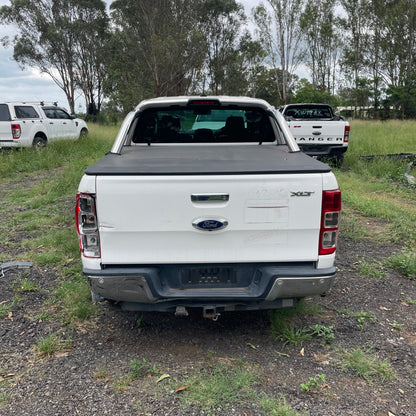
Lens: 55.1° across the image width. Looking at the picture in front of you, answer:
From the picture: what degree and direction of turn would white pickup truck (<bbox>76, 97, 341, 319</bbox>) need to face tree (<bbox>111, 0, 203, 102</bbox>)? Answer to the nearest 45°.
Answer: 0° — it already faces it

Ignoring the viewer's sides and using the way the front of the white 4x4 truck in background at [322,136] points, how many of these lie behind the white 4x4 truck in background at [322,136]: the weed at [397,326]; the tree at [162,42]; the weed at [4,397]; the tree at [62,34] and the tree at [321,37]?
2

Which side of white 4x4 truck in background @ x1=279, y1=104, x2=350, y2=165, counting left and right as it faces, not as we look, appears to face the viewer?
back

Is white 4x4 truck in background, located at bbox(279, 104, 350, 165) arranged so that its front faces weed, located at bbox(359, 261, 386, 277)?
no

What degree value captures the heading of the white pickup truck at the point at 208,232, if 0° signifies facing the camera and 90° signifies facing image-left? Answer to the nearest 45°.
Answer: approximately 180°

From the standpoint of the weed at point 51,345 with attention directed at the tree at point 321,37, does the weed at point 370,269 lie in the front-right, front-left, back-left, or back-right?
front-right

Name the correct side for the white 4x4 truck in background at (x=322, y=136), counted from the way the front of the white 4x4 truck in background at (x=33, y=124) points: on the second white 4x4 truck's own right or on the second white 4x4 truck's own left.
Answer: on the second white 4x4 truck's own right

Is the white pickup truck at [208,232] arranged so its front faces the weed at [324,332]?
no

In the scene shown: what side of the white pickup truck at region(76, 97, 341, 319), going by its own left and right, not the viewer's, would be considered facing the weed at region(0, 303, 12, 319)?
left

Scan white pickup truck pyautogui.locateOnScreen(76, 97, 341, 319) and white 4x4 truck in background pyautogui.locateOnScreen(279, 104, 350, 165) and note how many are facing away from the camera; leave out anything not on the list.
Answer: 2

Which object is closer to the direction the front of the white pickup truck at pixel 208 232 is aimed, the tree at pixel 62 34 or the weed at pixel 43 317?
the tree

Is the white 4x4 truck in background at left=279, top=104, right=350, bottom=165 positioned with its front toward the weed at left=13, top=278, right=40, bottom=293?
no

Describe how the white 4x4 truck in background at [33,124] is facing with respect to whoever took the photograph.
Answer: facing away from the viewer and to the right of the viewer

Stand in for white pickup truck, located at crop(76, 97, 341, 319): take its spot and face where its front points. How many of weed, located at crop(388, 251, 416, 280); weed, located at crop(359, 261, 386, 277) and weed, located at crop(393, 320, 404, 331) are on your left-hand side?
0

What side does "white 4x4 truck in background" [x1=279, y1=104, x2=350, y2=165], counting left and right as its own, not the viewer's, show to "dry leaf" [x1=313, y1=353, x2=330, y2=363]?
back

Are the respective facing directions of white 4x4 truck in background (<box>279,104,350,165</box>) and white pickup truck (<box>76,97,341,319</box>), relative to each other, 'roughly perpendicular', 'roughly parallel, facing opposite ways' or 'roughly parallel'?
roughly parallel
